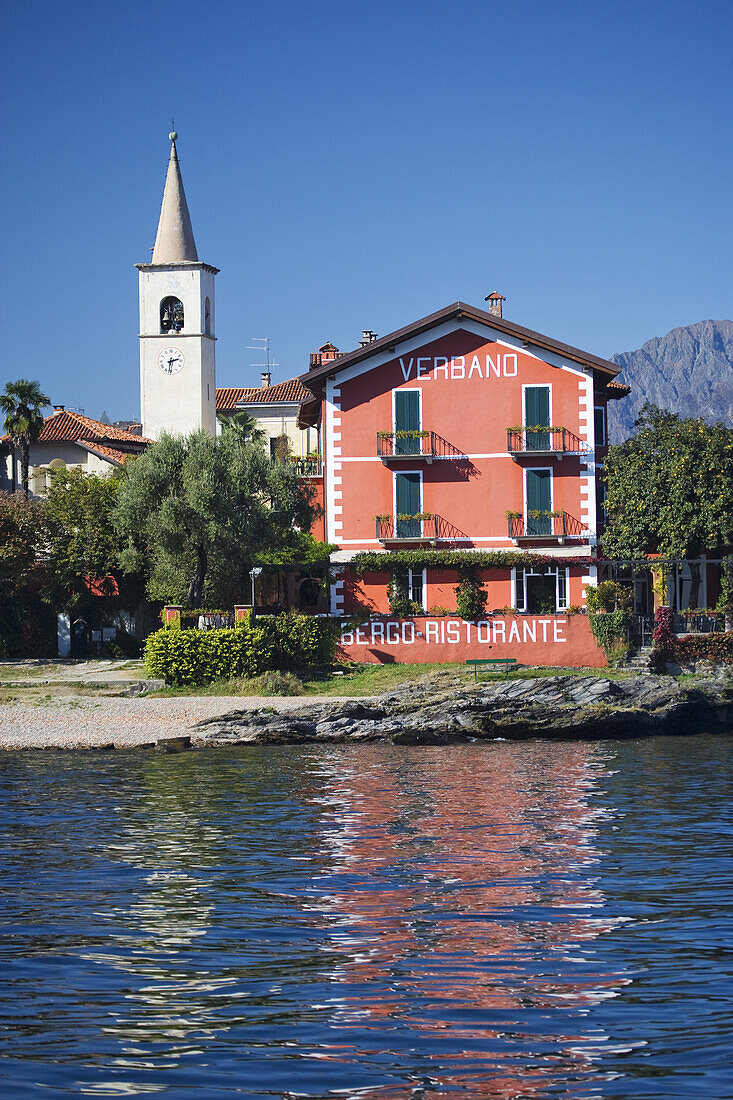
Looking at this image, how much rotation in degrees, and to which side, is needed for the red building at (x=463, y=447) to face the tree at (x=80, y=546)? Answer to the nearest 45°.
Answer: approximately 90° to its right

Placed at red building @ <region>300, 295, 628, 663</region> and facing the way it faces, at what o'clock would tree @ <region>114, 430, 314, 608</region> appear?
The tree is roughly at 2 o'clock from the red building.

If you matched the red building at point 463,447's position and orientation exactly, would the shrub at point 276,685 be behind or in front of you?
in front

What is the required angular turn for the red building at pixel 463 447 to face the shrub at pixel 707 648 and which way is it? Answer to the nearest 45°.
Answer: approximately 45° to its left

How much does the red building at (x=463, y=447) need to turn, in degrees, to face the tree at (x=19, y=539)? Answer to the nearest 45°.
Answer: approximately 90° to its right

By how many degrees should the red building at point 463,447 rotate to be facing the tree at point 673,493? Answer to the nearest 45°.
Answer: approximately 90° to its left

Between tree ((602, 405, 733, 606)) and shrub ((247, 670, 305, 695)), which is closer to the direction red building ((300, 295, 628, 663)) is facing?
the shrub

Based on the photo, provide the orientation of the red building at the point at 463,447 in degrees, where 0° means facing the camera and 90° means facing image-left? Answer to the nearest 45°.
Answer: approximately 0°

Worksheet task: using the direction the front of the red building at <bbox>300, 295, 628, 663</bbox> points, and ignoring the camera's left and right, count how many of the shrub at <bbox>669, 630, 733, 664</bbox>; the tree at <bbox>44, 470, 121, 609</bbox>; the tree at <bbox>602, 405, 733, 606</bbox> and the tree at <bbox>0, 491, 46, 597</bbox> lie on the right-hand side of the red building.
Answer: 2
